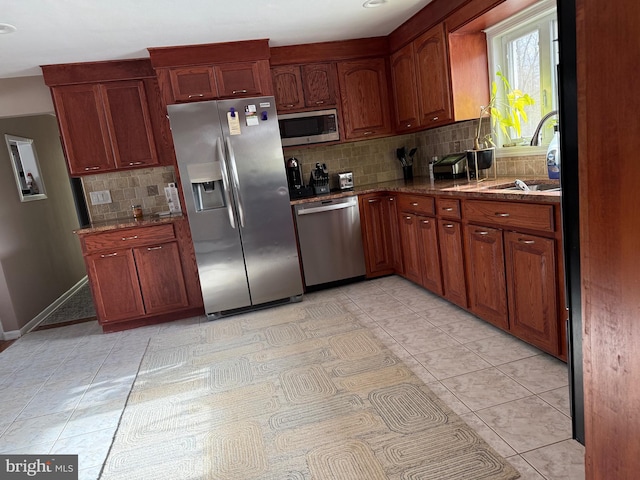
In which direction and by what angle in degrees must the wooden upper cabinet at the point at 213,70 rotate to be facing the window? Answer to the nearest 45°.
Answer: approximately 45° to its left

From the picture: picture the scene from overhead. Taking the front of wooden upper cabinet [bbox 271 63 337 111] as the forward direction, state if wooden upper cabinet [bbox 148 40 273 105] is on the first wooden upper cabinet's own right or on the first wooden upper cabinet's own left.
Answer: on the first wooden upper cabinet's own right

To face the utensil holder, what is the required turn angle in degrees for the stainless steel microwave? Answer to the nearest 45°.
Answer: approximately 135° to its left

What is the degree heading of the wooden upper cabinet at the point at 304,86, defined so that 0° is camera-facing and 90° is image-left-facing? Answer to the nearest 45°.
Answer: approximately 0°

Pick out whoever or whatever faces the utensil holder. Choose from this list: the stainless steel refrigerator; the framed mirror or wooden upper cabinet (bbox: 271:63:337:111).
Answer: the framed mirror

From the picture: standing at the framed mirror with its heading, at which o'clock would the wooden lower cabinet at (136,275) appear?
The wooden lower cabinet is roughly at 1 o'clock from the framed mirror.

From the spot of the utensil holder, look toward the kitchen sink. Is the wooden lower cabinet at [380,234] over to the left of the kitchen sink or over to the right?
right

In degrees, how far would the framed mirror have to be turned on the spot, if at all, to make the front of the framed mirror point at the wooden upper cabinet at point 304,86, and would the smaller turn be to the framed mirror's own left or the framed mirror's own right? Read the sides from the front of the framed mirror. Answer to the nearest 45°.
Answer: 0° — it already faces it
